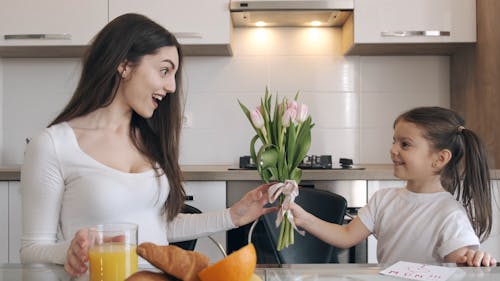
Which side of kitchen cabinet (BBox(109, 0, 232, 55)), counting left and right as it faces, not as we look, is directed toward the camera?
front

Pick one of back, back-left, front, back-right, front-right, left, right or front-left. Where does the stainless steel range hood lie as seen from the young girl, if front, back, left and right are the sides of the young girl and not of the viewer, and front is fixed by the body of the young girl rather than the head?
right

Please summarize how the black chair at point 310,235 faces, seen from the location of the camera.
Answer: facing the viewer and to the left of the viewer

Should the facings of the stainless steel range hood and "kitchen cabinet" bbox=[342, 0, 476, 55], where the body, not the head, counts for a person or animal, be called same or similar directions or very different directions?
same or similar directions

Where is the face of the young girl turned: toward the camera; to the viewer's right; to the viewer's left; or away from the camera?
to the viewer's left

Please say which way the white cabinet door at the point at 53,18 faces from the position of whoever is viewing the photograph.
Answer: facing the viewer

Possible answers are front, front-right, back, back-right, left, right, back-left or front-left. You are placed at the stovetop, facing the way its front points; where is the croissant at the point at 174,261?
front

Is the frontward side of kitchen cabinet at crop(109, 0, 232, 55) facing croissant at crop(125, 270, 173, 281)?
yes

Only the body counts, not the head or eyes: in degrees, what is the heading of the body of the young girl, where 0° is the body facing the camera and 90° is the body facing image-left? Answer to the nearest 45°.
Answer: approximately 45°

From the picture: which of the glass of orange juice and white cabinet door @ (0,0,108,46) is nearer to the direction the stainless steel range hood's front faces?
the glass of orange juice

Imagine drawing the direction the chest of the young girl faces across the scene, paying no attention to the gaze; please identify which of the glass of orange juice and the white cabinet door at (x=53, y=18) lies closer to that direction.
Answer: the glass of orange juice

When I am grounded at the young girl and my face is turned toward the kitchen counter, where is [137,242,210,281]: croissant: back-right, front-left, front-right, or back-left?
back-left
